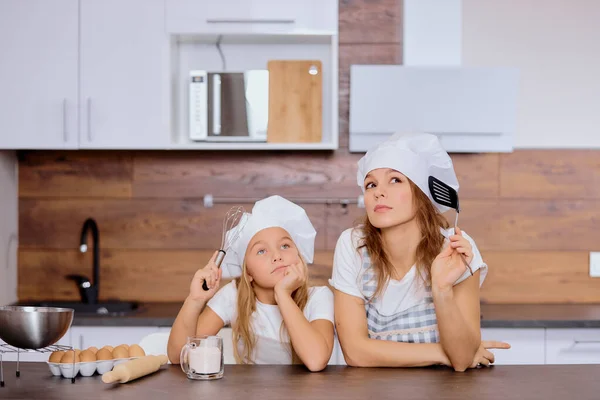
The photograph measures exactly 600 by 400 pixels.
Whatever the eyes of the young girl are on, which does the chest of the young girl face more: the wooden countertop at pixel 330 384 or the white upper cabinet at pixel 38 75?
the wooden countertop

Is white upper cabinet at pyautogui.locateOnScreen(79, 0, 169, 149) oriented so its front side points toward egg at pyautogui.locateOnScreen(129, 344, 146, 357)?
yes

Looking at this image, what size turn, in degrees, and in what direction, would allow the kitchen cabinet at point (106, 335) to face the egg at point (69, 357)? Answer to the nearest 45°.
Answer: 0° — it already faces it

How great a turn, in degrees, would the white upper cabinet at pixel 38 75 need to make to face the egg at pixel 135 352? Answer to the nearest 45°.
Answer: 0° — it already faces it

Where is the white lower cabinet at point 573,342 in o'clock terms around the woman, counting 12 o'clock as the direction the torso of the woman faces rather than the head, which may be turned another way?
The white lower cabinet is roughly at 7 o'clock from the woman.

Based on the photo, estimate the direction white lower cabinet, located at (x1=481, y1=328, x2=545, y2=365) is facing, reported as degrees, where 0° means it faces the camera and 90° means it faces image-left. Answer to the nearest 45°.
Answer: approximately 0°
